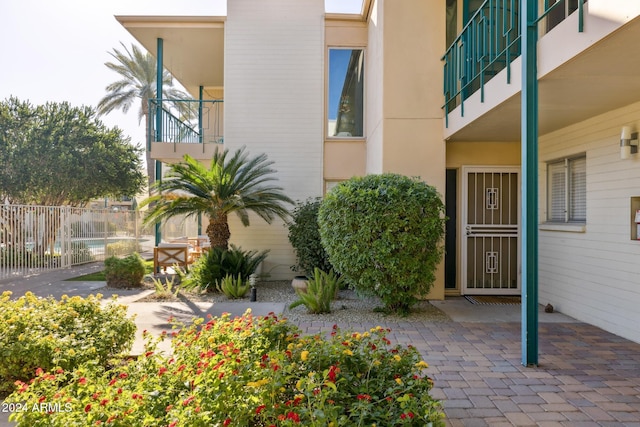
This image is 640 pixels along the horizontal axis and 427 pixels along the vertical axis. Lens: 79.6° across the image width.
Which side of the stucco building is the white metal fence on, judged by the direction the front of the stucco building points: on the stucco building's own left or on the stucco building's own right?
on the stucco building's own right

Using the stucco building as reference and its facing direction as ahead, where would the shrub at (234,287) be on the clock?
The shrub is roughly at 3 o'clock from the stucco building.

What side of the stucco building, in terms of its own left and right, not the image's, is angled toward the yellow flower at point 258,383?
front

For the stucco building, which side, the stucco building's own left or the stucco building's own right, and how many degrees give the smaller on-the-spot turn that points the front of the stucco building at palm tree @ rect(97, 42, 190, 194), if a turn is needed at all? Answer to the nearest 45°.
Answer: approximately 135° to the stucco building's own right

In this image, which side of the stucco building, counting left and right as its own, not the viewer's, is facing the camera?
front

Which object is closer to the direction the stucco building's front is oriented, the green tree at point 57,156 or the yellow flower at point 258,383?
the yellow flower

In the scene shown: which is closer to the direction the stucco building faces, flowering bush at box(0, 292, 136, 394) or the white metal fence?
the flowering bush

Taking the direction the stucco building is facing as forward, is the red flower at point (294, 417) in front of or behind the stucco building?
in front

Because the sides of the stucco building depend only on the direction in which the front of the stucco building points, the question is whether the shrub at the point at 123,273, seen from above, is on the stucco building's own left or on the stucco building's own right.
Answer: on the stucco building's own right

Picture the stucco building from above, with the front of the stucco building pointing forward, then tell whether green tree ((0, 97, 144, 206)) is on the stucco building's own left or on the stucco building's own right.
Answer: on the stucco building's own right

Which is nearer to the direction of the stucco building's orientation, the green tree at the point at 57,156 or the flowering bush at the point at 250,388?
the flowering bush

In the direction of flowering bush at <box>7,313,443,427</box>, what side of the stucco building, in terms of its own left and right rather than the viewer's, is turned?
front

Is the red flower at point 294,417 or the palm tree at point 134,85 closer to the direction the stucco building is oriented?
the red flower

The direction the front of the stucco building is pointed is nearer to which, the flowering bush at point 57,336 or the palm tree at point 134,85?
the flowering bush
